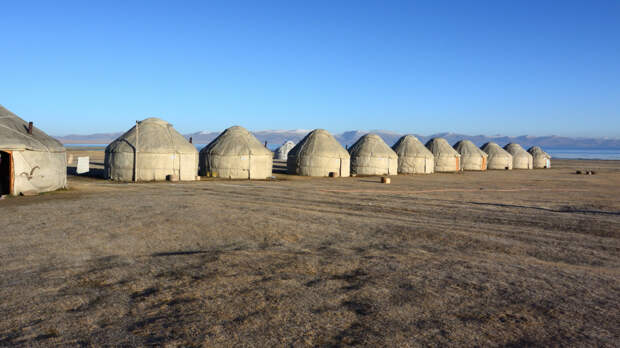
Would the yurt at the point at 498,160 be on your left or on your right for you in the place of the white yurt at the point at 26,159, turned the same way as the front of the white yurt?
on your left

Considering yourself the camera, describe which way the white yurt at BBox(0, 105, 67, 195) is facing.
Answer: facing the viewer

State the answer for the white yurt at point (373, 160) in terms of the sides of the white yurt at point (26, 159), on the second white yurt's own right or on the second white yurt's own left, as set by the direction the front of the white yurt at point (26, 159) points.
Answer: on the second white yurt's own left

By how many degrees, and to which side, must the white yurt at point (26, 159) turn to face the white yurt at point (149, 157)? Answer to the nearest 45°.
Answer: approximately 135° to its left

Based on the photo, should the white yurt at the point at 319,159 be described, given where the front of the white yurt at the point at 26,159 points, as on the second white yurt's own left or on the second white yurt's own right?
on the second white yurt's own left
